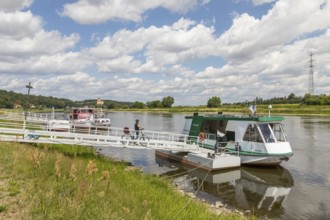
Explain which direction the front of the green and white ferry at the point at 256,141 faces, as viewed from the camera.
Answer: facing the viewer and to the right of the viewer

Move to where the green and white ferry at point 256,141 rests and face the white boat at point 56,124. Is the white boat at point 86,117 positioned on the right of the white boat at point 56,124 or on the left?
right

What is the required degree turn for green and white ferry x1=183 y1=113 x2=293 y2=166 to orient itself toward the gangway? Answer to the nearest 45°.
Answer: approximately 135° to its right

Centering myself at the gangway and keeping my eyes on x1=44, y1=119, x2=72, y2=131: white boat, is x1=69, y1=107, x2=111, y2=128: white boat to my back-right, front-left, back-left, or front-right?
front-right

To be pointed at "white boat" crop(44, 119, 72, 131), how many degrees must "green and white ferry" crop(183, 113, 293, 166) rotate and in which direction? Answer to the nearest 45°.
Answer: approximately 135° to its right

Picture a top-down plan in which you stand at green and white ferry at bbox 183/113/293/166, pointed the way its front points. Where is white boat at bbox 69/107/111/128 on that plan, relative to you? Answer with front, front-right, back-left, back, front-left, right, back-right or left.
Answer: back
